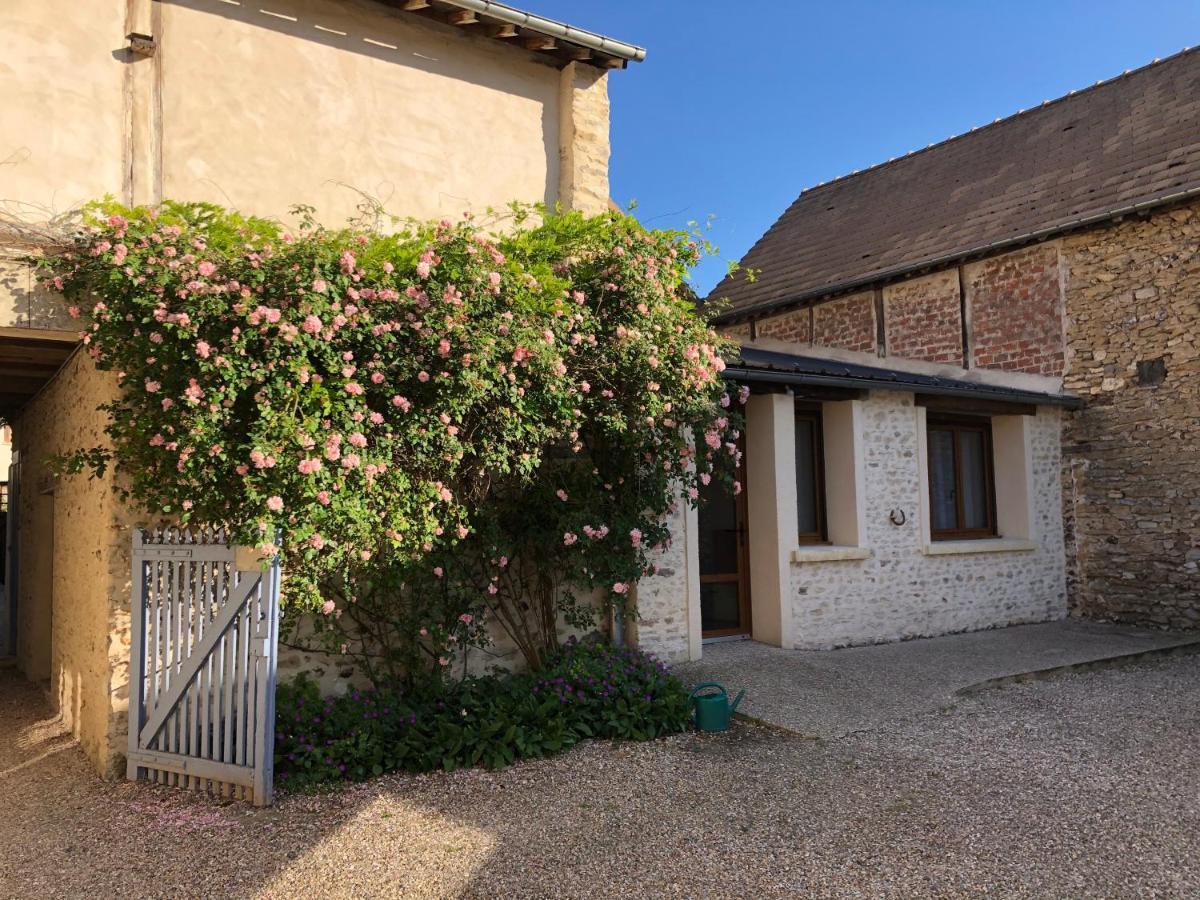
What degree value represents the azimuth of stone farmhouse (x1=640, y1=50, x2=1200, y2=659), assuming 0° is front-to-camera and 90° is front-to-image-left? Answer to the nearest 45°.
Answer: approximately 45°

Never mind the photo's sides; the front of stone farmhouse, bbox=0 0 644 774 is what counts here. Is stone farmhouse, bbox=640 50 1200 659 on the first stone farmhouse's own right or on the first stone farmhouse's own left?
on the first stone farmhouse's own left

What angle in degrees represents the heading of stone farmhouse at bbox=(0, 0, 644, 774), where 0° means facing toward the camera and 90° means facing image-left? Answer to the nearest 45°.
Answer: approximately 315°
